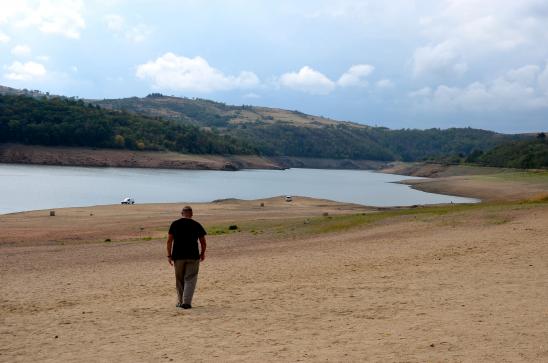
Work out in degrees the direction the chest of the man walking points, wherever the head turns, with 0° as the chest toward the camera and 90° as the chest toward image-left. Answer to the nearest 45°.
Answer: approximately 180°
